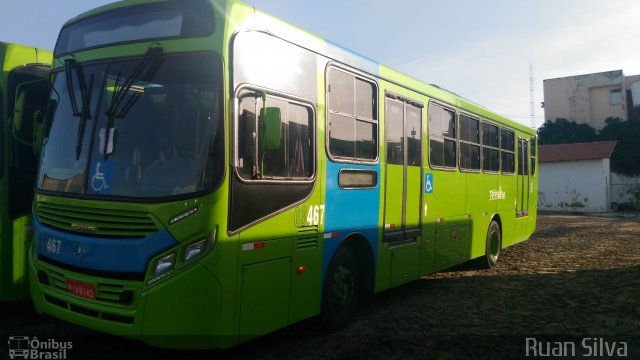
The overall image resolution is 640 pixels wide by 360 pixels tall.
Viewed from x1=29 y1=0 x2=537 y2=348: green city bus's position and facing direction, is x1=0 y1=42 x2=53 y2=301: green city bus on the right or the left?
on its right

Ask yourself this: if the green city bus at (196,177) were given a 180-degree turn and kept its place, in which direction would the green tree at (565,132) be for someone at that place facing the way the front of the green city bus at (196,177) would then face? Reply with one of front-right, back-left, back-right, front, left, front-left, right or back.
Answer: front

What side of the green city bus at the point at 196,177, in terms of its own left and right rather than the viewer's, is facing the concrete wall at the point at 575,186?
back

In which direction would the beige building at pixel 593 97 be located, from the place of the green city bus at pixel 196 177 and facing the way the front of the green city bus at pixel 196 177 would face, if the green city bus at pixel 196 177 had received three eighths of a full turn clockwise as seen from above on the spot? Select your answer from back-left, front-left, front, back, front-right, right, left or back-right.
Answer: front-right

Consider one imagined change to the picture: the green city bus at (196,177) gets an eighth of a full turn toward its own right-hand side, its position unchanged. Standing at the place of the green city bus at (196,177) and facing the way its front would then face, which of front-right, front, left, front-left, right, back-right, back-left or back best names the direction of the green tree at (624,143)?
back-right

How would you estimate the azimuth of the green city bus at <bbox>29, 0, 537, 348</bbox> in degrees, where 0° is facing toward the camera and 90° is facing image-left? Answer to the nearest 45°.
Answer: approximately 45°
